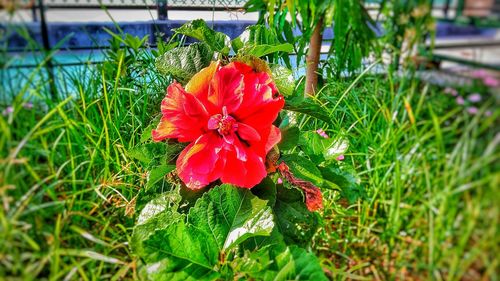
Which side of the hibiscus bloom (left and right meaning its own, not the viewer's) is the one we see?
front
